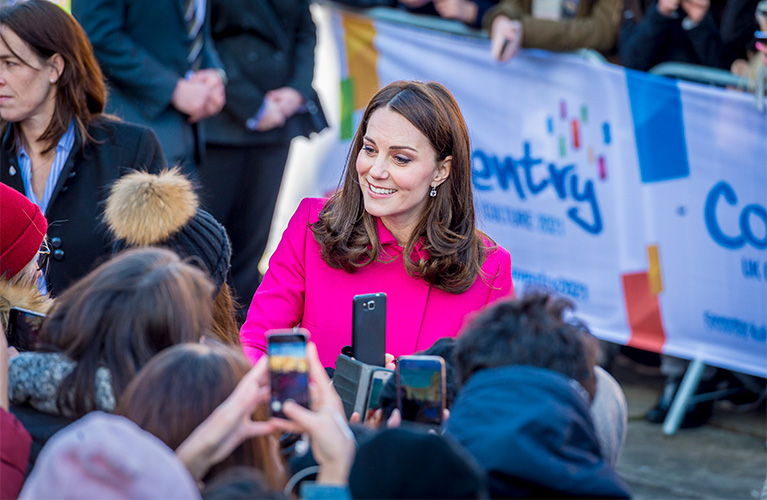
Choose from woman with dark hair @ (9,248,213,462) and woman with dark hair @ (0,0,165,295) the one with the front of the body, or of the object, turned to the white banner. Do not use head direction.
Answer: woman with dark hair @ (9,248,213,462)

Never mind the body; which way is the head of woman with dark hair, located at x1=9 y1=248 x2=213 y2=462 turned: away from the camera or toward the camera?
away from the camera

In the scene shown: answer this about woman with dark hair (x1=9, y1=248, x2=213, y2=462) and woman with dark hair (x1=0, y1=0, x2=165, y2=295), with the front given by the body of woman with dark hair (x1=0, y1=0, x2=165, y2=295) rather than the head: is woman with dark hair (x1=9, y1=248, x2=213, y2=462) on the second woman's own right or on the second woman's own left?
on the second woman's own left

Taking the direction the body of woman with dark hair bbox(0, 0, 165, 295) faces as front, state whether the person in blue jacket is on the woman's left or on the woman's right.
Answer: on the woman's left

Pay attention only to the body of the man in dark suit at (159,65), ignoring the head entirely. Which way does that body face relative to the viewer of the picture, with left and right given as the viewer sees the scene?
facing the viewer and to the right of the viewer

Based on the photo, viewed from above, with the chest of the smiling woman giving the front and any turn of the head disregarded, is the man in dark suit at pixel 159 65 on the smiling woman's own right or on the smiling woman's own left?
on the smiling woman's own right

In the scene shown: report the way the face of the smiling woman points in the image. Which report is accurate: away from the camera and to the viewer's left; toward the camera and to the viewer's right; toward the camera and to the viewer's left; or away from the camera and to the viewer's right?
toward the camera and to the viewer's left

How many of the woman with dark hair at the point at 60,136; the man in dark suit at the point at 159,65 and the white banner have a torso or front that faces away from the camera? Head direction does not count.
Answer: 0

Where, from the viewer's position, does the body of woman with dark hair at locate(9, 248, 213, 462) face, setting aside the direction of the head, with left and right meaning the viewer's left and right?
facing away from the viewer and to the right of the viewer

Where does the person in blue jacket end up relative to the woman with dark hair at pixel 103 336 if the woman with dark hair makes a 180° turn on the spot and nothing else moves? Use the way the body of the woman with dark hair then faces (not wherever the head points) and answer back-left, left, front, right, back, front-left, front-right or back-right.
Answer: left

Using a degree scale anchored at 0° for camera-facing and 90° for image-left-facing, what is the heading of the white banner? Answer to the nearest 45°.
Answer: approximately 45°

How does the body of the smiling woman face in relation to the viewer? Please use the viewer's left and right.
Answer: facing the viewer and to the left of the viewer

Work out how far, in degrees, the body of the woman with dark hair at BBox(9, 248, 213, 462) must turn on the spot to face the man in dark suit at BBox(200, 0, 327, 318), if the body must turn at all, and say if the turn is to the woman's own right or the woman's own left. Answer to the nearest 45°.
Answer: approximately 45° to the woman's own left

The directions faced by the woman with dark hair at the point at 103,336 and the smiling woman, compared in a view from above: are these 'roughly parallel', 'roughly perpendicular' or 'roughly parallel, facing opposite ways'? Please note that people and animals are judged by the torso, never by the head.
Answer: roughly parallel, facing opposite ways

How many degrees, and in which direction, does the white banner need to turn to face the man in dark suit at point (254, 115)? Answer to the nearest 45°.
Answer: approximately 45° to its right

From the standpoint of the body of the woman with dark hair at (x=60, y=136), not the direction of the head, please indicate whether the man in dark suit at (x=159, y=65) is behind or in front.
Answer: behind

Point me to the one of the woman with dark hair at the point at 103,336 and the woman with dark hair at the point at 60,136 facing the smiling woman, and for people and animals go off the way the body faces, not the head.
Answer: the woman with dark hair at the point at 103,336

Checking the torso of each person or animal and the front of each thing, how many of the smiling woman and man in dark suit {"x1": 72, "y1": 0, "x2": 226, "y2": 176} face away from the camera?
0
